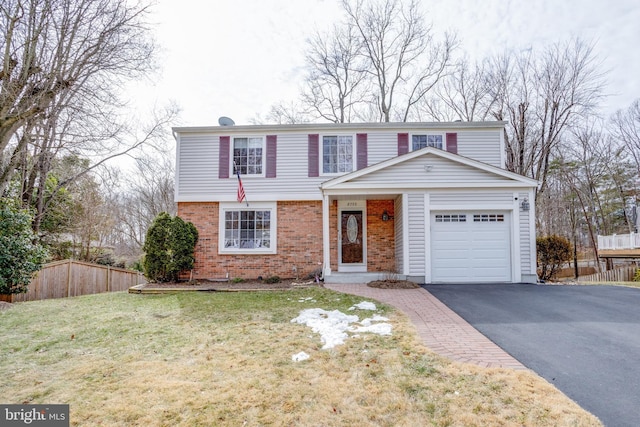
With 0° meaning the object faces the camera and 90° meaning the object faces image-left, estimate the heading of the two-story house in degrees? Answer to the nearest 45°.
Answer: approximately 0°

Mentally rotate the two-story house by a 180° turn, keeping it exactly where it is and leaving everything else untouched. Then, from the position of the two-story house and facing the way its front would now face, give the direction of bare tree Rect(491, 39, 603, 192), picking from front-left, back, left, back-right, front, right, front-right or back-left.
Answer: front-right

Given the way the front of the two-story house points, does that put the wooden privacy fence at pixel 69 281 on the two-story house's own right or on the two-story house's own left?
on the two-story house's own right

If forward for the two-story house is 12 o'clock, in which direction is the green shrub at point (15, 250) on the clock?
The green shrub is roughly at 2 o'clock from the two-story house.

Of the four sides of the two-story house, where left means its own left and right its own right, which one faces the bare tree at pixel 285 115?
back

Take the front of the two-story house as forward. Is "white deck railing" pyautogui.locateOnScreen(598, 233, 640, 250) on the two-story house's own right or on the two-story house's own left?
on the two-story house's own left

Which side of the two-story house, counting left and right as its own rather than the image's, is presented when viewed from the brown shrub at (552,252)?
left

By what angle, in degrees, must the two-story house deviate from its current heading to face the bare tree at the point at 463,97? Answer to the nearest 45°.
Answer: approximately 135° to its left
